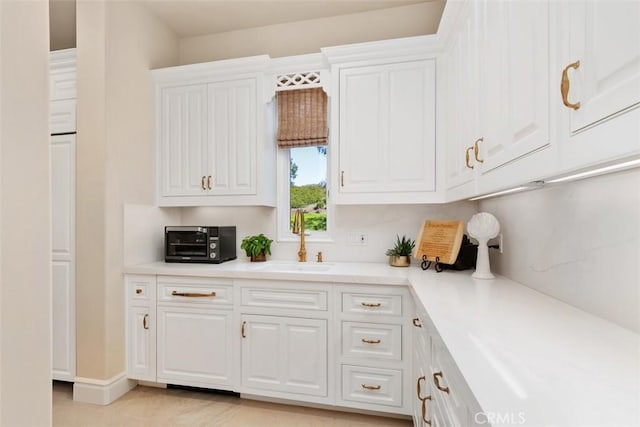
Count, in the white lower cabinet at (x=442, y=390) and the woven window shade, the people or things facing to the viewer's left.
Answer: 1

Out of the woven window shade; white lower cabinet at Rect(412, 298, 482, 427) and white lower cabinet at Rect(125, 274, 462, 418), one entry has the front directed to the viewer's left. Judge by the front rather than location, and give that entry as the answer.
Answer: white lower cabinet at Rect(412, 298, 482, 427)

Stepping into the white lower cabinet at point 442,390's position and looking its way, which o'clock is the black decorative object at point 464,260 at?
The black decorative object is roughly at 3 o'clock from the white lower cabinet.

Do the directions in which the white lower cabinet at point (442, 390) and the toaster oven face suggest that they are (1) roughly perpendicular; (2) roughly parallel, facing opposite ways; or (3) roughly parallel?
roughly perpendicular

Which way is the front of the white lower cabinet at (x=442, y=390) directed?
to the viewer's left

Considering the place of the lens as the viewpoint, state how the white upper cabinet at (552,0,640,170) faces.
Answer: facing the viewer and to the left of the viewer

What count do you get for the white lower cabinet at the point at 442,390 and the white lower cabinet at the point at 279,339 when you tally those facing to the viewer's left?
1

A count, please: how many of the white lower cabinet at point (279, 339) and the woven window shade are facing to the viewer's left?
0

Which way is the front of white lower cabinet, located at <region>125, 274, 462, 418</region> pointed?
toward the camera

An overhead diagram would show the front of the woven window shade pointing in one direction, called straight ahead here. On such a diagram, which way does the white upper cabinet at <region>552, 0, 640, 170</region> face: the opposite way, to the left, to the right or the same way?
to the right

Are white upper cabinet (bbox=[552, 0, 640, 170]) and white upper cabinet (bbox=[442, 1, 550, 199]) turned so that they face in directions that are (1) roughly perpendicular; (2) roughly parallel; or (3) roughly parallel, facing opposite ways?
roughly parallel

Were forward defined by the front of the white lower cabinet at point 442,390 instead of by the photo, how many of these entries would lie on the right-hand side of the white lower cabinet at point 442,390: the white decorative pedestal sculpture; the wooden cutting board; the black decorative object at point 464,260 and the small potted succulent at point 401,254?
4

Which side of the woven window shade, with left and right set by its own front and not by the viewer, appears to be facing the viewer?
front
